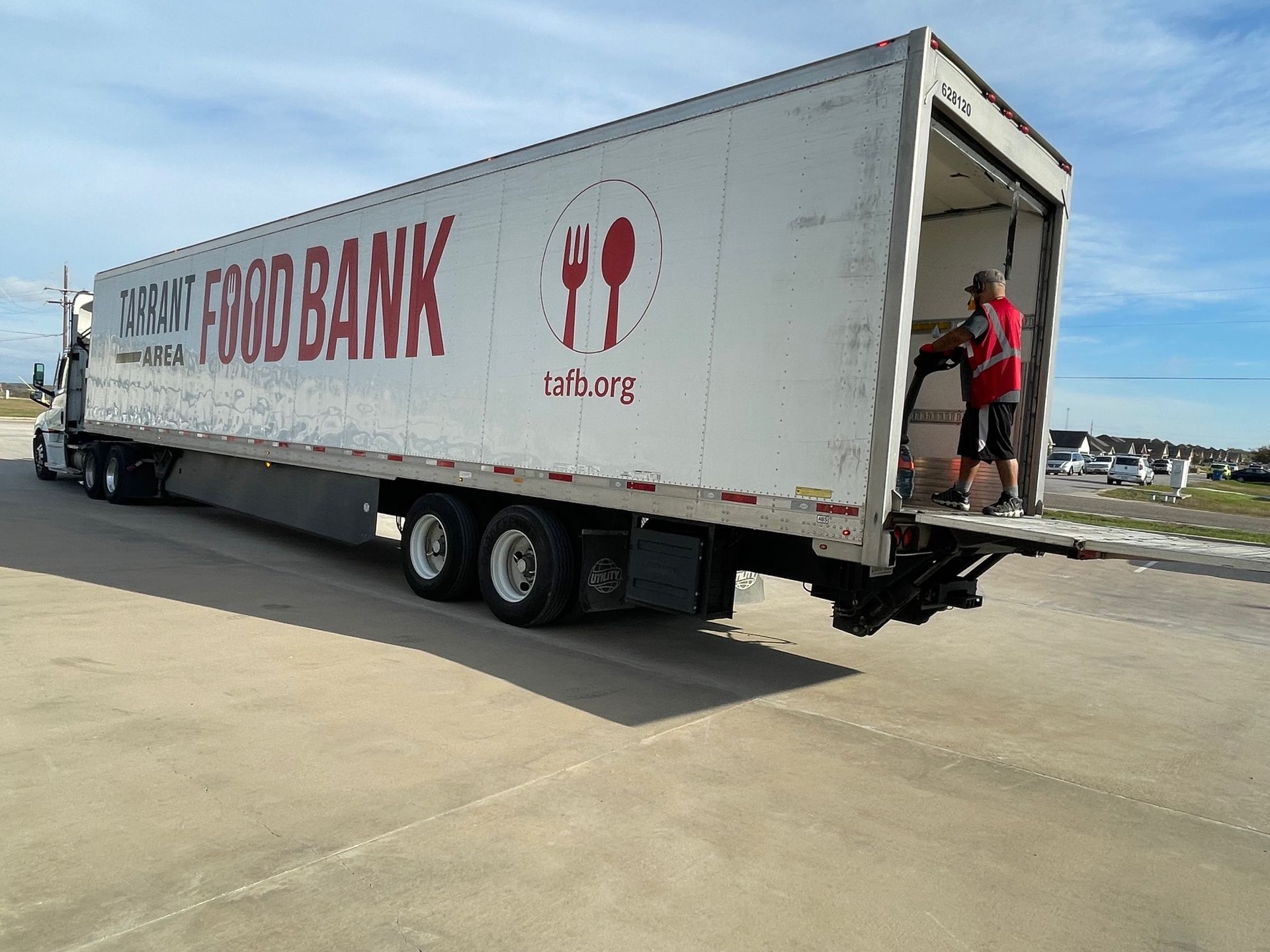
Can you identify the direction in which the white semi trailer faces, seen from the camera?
facing away from the viewer and to the left of the viewer
